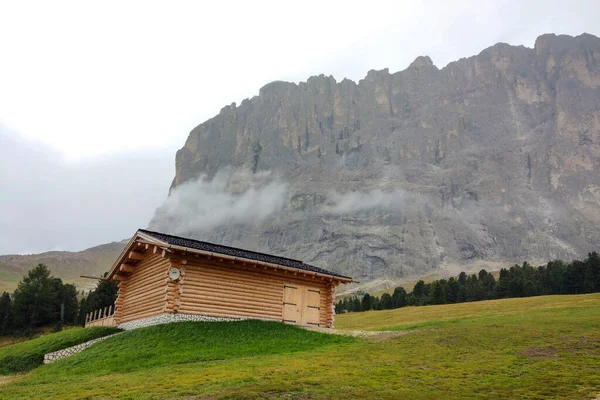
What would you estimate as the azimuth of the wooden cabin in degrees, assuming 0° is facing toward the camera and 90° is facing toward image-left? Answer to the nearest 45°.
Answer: approximately 315°
